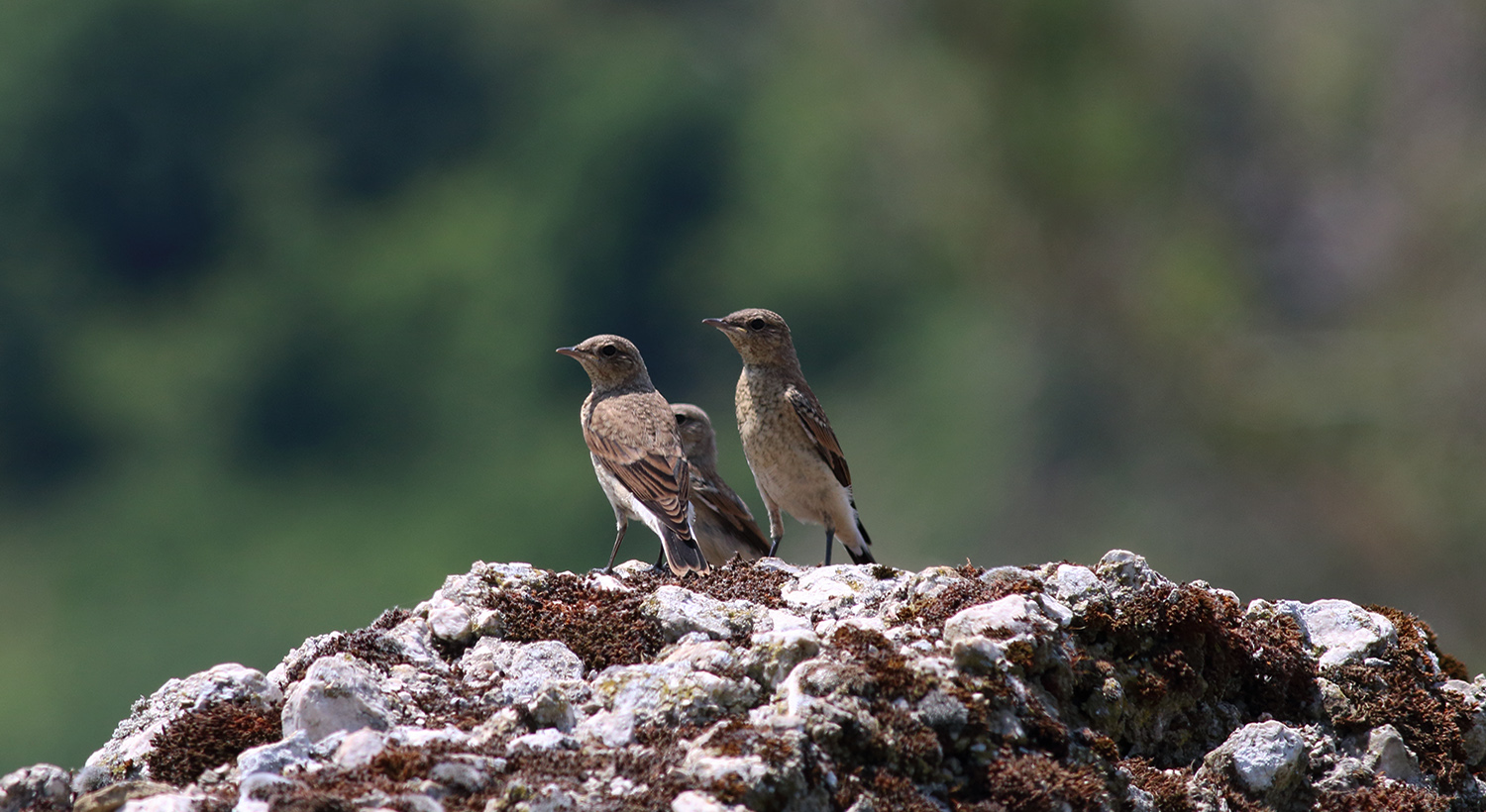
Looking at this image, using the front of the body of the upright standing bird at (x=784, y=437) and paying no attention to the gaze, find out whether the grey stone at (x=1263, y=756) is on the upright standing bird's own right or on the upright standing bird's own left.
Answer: on the upright standing bird's own left

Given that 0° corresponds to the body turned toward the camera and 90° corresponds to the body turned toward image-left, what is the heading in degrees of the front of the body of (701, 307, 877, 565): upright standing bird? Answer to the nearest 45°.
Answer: approximately 45°

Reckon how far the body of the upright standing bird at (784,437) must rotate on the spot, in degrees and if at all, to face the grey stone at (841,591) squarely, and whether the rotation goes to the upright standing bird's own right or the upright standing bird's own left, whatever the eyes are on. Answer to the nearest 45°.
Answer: approximately 45° to the upright standing bird's own left

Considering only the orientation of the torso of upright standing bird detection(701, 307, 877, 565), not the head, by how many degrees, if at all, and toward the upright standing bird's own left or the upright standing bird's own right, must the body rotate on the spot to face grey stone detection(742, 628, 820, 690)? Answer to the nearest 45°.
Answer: approximately 45° to the upright standing bird's own left

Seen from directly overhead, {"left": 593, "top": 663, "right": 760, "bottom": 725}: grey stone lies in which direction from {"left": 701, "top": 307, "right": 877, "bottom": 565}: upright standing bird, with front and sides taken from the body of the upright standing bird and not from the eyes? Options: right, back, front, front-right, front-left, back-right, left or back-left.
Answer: front-left

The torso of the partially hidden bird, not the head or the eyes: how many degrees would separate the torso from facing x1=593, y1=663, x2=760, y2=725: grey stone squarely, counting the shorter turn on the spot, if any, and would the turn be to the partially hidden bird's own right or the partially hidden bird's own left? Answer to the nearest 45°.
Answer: approximately 90° to the partially hidden bird's own left

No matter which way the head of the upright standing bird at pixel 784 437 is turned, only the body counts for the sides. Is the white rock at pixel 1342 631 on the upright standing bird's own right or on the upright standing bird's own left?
on the upright standing bird's own left

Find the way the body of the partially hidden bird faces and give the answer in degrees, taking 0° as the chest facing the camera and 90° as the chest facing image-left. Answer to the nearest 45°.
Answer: approximately 90°

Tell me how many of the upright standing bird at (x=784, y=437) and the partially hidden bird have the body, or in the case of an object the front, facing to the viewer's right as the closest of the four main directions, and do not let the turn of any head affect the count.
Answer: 0

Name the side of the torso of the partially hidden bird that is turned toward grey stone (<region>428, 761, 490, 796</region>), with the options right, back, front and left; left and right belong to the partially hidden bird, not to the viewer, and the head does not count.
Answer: left
